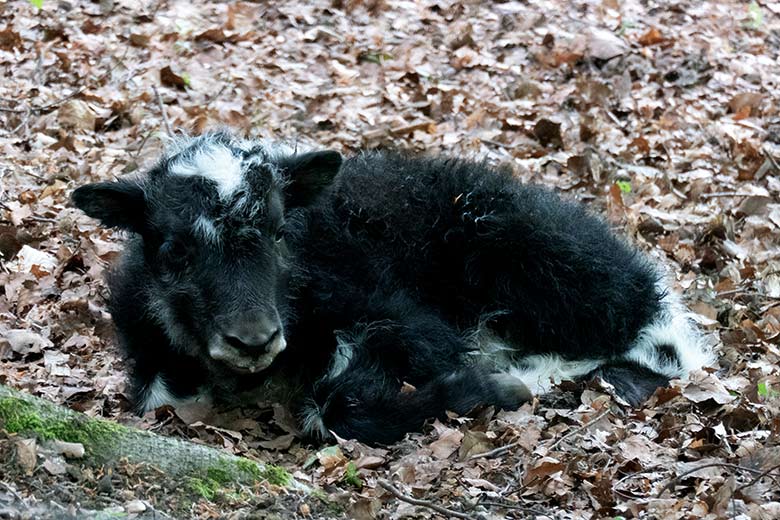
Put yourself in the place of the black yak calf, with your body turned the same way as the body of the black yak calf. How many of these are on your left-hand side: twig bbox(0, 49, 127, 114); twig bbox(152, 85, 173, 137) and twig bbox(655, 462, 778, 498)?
1

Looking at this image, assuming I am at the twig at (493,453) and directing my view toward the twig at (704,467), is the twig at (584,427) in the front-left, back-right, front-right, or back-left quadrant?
front-left

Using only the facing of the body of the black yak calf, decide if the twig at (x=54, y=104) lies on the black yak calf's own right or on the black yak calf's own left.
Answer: on the black yak calf's own right

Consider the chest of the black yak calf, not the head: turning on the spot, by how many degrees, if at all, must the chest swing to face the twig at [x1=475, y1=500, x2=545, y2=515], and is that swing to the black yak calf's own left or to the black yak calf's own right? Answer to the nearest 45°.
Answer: approximately 45° to the black yak calf's own left

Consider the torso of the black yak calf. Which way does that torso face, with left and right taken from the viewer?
facing the viewer and to the left of the viewer

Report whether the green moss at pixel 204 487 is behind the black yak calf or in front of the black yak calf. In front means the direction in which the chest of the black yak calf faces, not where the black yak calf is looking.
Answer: in front

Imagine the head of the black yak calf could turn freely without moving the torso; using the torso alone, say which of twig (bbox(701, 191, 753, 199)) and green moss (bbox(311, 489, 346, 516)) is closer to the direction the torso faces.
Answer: the green moss

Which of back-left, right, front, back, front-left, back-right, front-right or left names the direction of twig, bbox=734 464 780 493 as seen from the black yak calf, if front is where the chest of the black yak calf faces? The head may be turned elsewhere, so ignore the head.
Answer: left

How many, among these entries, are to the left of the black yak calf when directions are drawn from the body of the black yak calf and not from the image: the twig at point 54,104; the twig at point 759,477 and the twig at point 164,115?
1

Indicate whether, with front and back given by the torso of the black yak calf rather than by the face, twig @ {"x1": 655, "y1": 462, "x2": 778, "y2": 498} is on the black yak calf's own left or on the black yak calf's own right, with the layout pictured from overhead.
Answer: on the black yak calf's own left

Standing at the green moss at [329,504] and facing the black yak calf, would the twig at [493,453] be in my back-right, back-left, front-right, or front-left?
front-right

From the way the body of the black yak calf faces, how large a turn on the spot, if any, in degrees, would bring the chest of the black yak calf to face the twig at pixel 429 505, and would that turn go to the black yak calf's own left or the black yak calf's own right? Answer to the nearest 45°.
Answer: approximately 45° to the black yak calf's own left

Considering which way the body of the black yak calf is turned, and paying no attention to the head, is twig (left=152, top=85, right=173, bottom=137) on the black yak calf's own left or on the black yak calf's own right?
on the black yak calf's own right

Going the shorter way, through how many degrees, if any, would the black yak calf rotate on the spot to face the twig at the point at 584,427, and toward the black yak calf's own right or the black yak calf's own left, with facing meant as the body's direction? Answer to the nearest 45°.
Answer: approximately 90° to the black yak calf's own left

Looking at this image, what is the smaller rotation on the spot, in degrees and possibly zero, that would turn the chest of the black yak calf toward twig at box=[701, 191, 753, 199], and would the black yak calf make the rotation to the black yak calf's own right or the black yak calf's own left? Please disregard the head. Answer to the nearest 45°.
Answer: approximately 180°
